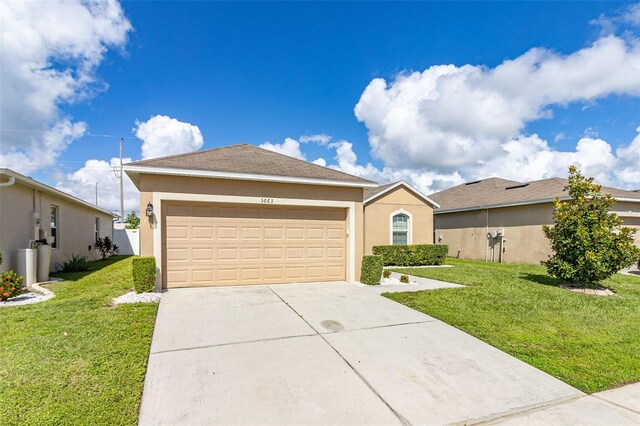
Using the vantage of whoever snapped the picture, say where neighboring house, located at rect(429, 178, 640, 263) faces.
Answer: facing the viewer and to the right of the viewer

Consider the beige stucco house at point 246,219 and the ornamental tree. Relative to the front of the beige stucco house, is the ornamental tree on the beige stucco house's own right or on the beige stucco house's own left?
on the beige stucco house's own left

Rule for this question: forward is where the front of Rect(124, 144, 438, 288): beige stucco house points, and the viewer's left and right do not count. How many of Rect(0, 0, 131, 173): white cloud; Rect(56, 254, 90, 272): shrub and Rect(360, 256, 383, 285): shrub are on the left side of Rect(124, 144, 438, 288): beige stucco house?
1

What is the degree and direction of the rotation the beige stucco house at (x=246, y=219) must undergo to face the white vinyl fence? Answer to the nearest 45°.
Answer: approximately 135° to its right

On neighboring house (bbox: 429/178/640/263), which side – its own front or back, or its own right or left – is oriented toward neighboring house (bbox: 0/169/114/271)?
right

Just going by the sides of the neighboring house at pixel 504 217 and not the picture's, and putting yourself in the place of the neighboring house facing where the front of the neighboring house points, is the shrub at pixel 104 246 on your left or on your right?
on your right

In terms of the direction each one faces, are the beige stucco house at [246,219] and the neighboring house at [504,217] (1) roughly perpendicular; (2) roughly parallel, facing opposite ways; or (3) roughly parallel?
roughly parallel

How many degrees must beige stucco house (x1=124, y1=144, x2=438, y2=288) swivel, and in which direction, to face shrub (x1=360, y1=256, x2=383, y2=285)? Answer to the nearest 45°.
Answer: approximately 90° to its left

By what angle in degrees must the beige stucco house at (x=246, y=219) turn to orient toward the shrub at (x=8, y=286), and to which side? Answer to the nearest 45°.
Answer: approximately 90° to its right

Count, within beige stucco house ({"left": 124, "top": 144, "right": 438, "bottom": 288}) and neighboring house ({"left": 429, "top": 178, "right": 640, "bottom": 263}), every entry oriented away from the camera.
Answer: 0

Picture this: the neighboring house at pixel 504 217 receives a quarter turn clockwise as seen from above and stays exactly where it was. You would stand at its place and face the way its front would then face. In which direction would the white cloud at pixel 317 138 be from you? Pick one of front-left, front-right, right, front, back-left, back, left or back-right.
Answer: front-right

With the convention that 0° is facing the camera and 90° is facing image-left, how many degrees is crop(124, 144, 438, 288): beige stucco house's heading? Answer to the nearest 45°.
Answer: approximately 0°
